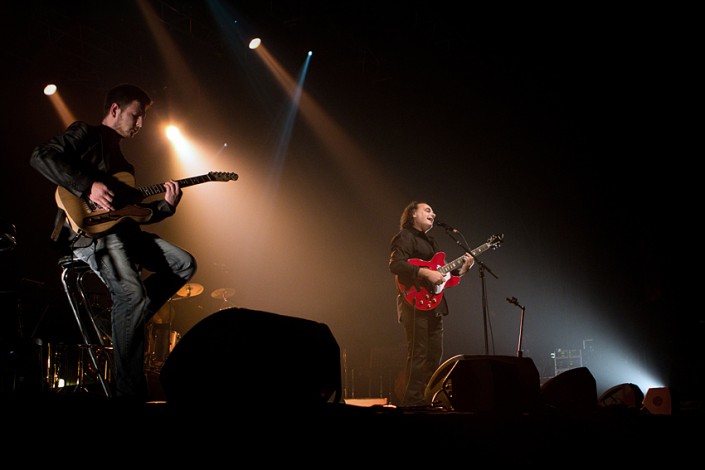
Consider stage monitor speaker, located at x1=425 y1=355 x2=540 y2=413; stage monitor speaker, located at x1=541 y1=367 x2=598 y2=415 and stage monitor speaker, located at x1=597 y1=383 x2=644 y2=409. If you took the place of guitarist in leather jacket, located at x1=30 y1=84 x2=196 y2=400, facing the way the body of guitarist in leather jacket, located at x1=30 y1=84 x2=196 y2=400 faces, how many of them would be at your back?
0

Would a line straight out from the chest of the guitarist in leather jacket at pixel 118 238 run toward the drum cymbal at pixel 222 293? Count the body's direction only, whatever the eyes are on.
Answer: no

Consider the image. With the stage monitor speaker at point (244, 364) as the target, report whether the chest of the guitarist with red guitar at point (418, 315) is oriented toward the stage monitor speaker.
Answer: no

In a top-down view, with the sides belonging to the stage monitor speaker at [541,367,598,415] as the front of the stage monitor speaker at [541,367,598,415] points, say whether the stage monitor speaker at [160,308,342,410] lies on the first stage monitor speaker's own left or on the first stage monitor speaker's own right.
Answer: on the first stage monitor speaker's own left

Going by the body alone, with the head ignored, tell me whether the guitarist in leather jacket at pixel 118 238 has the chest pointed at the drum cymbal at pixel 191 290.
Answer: no

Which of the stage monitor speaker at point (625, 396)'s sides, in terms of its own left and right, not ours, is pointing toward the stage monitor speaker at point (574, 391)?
left

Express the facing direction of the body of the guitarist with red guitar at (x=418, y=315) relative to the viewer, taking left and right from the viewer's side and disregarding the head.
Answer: facing the viewer and to the right of the viewer

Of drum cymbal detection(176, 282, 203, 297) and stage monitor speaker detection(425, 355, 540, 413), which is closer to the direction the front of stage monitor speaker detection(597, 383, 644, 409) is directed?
the drum cymbal

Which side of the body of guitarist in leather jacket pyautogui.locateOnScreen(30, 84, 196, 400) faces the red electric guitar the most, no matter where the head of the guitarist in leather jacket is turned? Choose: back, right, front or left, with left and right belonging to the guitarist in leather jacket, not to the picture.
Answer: left

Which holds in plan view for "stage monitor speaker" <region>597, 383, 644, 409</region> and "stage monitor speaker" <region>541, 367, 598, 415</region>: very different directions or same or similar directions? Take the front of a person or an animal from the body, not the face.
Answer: same or similar directions

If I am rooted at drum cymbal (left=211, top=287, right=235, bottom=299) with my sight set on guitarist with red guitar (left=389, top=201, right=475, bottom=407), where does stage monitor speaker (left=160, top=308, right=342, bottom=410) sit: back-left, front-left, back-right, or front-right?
front-right

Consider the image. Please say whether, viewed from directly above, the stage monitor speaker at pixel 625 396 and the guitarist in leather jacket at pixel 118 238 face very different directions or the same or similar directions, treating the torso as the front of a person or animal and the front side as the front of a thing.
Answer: very different directions
